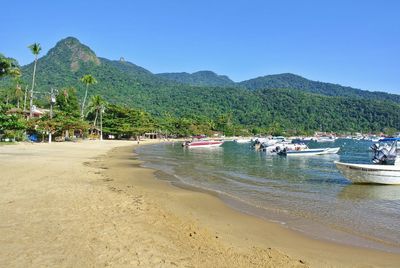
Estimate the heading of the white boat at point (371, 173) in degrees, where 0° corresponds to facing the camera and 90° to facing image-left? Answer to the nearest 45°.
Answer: approximately 90°
